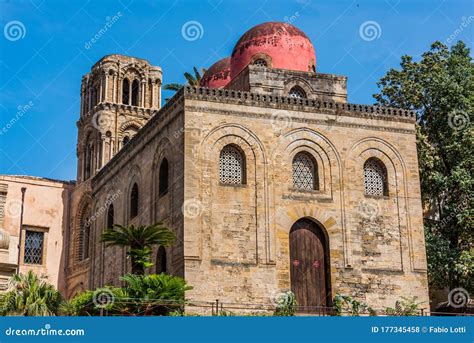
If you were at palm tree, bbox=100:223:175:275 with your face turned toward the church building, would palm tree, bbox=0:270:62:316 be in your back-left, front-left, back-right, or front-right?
back-left

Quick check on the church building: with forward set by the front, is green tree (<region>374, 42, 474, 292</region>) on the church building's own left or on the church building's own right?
on the church building's own left

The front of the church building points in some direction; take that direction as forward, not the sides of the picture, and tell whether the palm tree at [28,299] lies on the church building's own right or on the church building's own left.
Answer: on the church building's own right

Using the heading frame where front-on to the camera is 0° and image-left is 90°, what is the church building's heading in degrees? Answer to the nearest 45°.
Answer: approximately 0°

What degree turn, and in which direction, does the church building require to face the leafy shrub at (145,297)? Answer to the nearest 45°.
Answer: approximately 45° to its right

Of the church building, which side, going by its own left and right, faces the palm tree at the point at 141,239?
right
